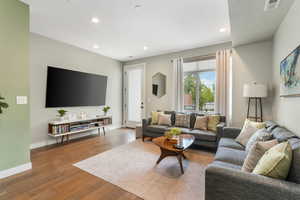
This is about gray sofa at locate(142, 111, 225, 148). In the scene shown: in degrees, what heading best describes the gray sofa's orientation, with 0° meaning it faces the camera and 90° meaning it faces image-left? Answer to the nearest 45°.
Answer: approximately 0°

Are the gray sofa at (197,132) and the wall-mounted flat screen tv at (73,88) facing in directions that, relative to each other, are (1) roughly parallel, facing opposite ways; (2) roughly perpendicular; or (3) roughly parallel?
roughly perpendicular

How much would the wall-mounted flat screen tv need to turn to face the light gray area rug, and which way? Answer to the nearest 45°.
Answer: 0° — it already faces it

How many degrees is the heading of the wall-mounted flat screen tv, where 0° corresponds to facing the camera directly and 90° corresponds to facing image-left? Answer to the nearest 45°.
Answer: approximately 315°

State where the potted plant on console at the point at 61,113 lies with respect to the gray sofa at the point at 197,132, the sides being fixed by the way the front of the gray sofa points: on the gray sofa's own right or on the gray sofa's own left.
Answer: on the gray sofa's own right

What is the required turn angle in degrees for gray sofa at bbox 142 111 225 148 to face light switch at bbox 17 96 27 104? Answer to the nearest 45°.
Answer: approximately 45° to its right

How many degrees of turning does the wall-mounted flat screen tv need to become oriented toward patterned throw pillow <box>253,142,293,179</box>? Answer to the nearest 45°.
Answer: approximately 45° to its right
